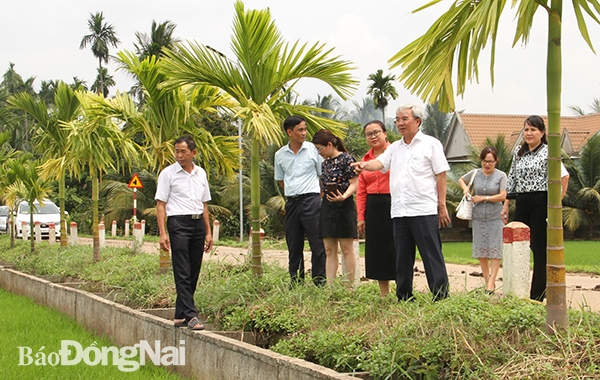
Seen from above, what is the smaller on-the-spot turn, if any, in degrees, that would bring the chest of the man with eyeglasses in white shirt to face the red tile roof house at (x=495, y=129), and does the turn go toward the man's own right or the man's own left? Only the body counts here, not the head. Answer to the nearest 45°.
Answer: approximately 135° to the man's own right

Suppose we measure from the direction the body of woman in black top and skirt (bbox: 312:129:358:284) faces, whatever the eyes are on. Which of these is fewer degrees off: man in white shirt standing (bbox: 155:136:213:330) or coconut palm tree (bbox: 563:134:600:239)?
the man in white shirt standing

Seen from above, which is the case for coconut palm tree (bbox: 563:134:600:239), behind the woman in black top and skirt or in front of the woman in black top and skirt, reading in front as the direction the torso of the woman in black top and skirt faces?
behind

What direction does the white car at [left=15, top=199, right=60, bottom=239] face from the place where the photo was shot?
facing the viewer and to the right of the viewer

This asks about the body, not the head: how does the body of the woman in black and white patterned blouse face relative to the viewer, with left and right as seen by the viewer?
facing the viewer and to the left of the viewer

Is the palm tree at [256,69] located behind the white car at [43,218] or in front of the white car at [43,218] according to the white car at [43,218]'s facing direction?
in front

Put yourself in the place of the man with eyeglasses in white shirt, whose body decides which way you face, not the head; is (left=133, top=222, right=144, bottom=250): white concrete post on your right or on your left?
on your right

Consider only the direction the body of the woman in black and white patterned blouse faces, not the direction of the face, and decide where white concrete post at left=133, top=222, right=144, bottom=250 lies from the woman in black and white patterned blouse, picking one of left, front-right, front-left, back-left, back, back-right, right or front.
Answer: right

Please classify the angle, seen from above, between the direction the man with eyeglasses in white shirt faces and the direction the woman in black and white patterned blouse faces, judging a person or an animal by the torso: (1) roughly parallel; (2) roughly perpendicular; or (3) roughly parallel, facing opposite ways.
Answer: roughly parallel

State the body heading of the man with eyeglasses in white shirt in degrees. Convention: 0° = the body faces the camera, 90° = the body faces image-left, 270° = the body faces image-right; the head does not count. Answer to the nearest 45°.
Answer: approximately 45°

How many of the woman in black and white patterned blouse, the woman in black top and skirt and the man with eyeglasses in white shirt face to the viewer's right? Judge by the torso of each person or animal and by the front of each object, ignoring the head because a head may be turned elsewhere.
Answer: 0
